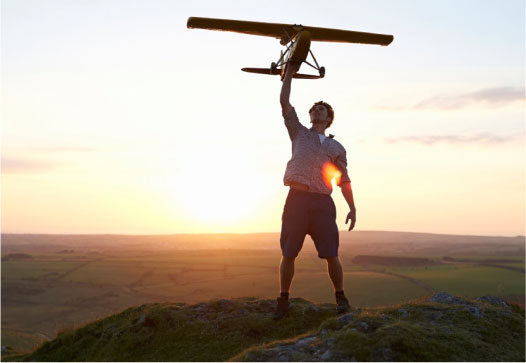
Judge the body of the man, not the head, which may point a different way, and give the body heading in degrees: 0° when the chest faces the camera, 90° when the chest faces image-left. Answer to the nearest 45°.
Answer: approximately 0°

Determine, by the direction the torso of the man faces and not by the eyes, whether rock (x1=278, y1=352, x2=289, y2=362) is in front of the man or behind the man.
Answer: in front

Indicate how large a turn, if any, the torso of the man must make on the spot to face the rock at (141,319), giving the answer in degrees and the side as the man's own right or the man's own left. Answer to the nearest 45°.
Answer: approximately 135° to the man's own right

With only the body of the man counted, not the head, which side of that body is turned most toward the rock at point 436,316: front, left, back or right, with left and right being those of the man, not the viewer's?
left

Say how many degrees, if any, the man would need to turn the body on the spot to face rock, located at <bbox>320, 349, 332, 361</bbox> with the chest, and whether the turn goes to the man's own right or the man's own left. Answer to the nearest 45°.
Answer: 0° — they already face it

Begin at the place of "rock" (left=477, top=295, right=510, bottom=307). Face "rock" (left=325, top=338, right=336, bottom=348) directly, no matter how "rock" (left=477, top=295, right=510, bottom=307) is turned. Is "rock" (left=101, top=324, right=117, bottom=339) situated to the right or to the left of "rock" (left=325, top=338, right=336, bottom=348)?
right

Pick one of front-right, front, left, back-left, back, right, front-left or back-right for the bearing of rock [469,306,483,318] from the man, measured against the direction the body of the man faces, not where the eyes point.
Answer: left

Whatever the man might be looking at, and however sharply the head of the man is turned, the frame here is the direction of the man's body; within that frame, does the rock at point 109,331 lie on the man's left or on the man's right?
on the man's right
